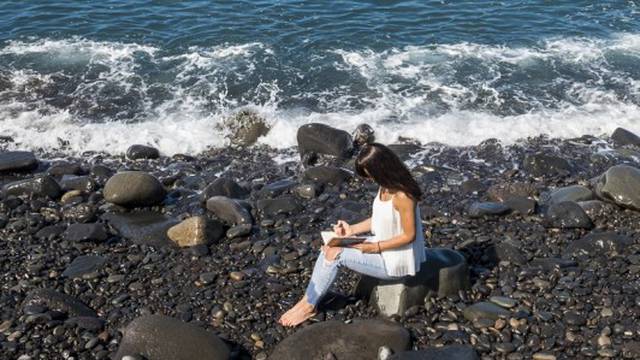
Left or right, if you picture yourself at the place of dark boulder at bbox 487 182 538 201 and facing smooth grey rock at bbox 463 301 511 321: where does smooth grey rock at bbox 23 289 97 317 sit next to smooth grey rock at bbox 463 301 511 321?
right

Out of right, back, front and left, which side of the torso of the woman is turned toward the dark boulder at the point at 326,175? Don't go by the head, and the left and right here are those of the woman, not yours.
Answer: right

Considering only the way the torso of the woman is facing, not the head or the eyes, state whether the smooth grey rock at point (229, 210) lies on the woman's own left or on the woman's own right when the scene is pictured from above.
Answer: on the woman's own right

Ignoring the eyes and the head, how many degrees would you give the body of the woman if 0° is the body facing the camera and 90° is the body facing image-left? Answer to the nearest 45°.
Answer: approximately 90°

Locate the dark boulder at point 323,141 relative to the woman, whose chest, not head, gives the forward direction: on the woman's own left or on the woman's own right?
on the woman's own right

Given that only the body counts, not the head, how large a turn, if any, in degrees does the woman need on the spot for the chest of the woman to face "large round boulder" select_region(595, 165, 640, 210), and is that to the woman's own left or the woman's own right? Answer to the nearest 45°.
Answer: approximately 135° to the woman's own right

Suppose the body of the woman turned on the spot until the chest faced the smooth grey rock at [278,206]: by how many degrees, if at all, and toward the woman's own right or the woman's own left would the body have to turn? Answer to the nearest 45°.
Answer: approximately 45° to the woman's own right

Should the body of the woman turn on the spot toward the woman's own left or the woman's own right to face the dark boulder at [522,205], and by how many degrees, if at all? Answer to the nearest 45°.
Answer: approximately 135° to the woman's own right

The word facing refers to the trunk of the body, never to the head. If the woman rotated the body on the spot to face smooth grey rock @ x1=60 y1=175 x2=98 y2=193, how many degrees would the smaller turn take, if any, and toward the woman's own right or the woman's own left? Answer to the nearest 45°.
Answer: approximately 45° to the woman's own right

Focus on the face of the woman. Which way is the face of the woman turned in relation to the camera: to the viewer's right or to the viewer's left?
to the viewer's left
